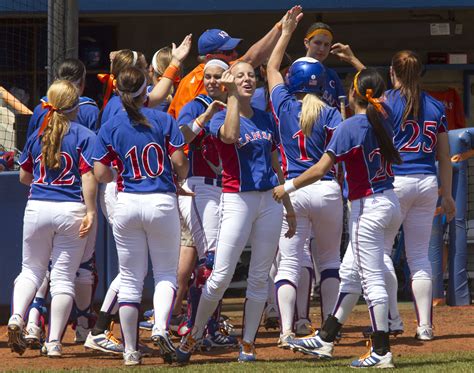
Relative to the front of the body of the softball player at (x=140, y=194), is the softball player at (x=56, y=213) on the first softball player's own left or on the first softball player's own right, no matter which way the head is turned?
on the first softball player's own left

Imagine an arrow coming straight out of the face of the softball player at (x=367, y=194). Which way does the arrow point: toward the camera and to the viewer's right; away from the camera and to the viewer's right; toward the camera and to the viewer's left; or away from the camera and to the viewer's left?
away from the camera and to the viewer's left

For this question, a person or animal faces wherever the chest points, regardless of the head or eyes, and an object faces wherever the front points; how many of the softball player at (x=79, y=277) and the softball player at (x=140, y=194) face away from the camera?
2

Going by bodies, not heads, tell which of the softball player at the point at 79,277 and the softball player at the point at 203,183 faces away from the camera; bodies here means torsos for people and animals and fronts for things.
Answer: the softball player at the point at 79,277

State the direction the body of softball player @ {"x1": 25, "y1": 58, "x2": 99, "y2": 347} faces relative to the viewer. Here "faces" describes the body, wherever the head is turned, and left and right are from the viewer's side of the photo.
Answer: facing away from the viewer

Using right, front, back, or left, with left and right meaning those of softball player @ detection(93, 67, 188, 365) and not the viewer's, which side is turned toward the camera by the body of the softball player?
back

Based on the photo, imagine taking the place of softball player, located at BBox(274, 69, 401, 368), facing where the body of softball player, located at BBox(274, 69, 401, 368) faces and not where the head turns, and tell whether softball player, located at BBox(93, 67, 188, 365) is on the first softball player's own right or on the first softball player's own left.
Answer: on the first softball player's own left

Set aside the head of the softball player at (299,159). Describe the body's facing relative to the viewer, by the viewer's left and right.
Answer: facing away from the viewer

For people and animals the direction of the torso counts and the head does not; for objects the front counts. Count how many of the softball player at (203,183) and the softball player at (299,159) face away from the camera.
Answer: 1

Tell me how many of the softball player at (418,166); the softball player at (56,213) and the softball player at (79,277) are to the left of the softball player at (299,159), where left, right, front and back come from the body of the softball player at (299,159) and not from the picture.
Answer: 2

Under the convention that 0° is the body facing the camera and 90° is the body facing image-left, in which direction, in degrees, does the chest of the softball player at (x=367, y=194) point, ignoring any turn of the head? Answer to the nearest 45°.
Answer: approximately 135°
